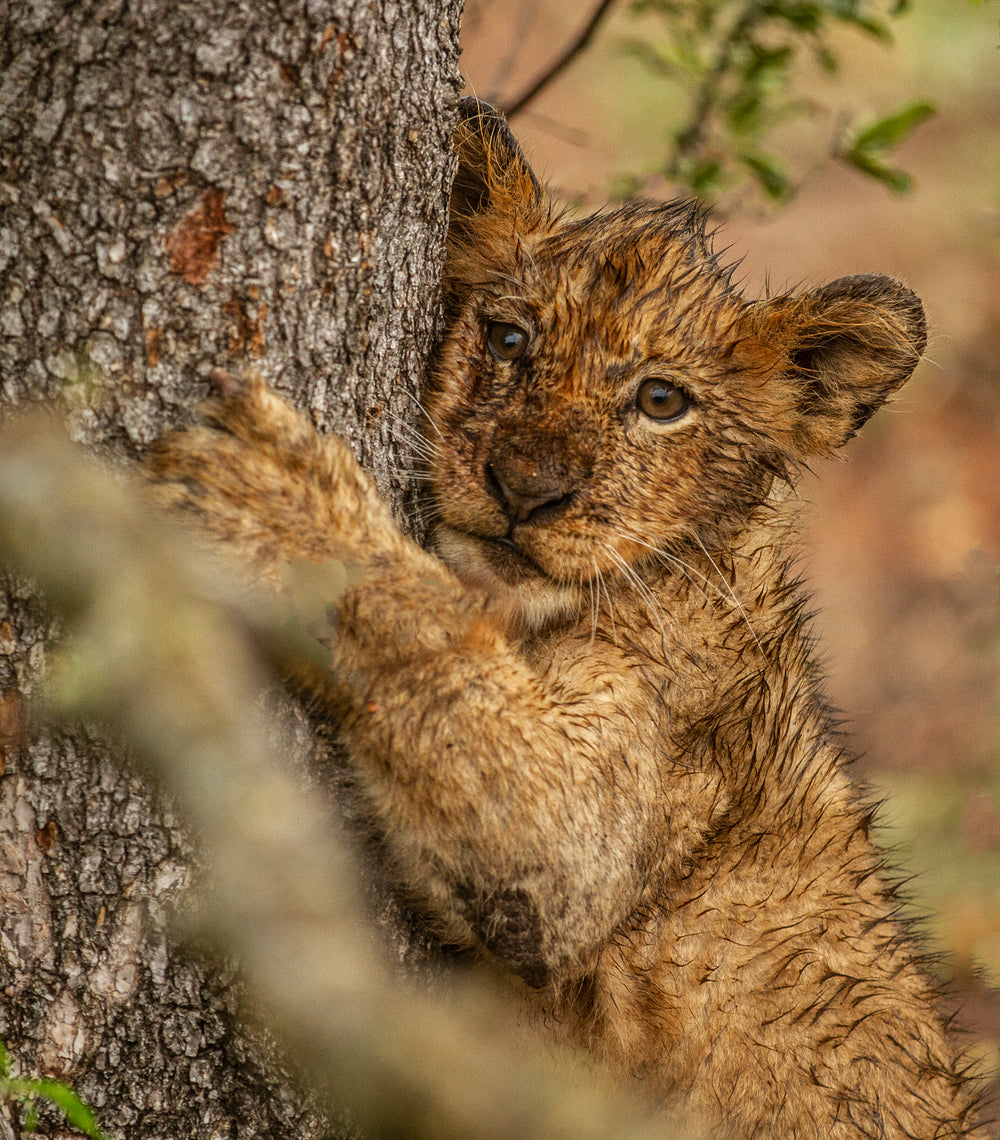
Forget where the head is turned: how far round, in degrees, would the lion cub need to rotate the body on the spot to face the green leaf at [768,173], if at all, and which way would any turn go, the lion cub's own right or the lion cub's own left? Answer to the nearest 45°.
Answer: approximately 90° to the lion cub's own right

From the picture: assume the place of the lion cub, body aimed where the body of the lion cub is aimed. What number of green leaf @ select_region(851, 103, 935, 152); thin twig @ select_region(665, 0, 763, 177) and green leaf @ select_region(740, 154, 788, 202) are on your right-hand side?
3

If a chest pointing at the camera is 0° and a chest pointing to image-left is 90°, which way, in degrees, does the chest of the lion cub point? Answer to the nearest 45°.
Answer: approximately 90°
